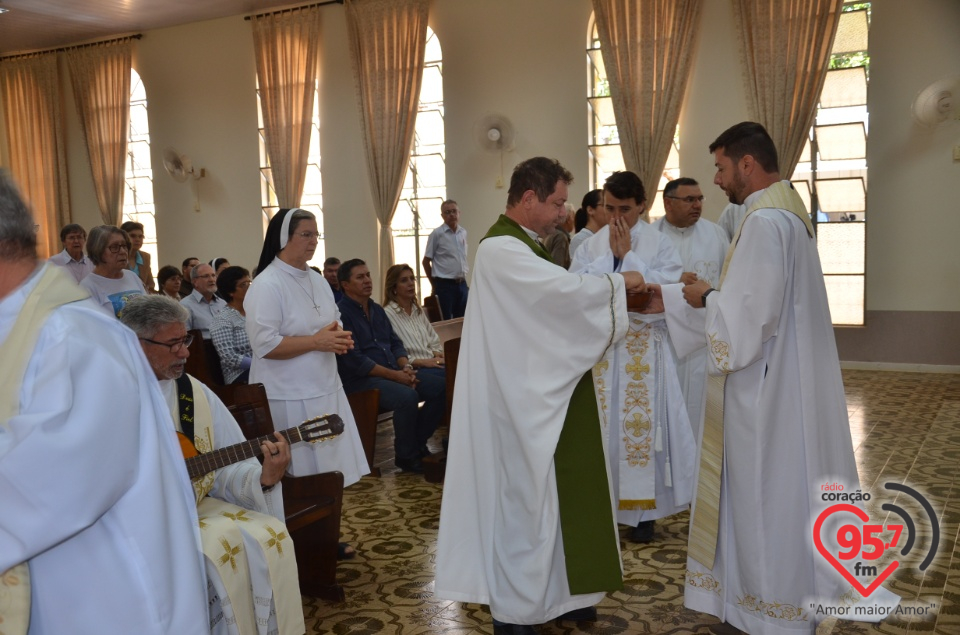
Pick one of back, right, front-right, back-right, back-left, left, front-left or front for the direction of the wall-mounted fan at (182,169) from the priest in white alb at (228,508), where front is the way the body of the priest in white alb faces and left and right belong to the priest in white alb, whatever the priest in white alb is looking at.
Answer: back-left

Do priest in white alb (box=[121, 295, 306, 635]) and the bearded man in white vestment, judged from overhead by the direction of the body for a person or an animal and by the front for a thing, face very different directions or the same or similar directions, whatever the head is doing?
very different directions

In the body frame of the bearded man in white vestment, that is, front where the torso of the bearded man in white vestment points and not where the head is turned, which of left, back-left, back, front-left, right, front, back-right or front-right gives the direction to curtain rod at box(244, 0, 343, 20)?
front-right

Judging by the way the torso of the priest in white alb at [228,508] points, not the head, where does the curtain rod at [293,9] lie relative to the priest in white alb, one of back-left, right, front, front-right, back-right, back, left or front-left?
back-left

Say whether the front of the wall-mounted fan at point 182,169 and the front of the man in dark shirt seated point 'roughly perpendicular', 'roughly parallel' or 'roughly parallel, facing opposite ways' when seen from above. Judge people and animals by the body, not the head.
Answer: roughly perpendicular

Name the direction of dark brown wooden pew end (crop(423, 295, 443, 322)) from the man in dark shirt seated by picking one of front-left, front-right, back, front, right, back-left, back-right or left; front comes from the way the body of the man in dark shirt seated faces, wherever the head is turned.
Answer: back-left

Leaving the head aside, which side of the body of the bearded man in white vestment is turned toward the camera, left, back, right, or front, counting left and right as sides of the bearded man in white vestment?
left

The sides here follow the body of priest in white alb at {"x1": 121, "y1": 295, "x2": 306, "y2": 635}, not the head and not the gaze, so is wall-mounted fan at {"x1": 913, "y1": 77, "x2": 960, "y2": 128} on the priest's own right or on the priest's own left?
on the priest's own left

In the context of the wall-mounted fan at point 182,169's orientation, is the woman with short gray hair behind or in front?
in front

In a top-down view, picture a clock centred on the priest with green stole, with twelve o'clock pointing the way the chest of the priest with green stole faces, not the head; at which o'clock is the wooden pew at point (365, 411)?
The wooden pew is roughly at 8 o'clock from the priest with green stole.
